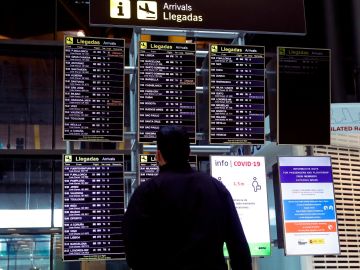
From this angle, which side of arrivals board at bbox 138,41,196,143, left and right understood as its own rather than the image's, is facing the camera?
front

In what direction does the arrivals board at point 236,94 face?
toward the camera

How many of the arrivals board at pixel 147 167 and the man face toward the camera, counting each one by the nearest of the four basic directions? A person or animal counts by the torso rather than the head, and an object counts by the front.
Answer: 1

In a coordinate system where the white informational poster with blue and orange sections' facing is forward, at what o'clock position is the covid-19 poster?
The covid-19 poster is roughly at 2 o'clock from the white informational poster with blue and orange sections.

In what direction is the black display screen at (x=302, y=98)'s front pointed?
toward the camera

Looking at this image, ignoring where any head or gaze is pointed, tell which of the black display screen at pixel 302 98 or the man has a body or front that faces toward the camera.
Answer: the black display screen

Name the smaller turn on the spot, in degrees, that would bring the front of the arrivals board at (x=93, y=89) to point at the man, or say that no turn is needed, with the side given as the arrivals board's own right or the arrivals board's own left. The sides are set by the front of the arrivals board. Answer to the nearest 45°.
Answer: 0° — it already faces them

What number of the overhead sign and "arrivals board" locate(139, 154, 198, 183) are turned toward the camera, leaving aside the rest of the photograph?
2

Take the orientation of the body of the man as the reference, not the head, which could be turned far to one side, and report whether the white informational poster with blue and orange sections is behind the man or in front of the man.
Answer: in front

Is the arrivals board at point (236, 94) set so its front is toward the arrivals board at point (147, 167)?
no

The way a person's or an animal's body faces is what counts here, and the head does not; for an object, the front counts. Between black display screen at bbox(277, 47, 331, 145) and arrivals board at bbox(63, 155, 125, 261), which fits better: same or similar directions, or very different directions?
same or similar directions

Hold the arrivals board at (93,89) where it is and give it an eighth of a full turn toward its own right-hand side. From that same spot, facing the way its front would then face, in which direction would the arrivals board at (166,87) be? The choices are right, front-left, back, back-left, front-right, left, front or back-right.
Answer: back-left

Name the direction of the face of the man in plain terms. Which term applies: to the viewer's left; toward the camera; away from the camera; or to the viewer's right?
away from the camera

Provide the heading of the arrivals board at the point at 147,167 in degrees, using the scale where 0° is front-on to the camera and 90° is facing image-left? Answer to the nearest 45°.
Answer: approximately 0°

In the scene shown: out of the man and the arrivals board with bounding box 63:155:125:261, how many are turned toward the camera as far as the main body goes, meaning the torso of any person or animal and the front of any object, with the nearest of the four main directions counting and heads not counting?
1

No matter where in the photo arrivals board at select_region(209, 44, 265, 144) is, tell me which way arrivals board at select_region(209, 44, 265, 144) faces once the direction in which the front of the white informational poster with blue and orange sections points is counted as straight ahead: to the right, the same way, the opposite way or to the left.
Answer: the same way

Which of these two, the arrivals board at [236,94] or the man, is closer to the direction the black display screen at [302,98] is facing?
the man
